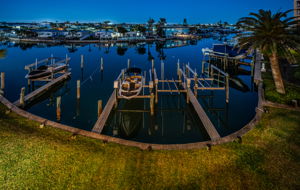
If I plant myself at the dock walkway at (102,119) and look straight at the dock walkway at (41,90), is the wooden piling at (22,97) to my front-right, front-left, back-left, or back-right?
front-left

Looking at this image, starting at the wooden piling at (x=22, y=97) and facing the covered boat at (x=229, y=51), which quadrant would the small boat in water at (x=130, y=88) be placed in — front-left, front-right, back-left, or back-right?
front-right

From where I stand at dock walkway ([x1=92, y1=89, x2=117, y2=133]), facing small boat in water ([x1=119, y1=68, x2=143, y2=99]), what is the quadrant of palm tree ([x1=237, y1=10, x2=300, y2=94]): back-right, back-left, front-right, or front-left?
front-right

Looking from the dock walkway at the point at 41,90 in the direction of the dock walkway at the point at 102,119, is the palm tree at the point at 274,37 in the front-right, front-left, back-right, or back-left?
front-left

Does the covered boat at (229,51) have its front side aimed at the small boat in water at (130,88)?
no

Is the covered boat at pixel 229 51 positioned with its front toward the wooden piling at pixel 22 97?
no

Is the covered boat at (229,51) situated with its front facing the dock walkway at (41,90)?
no
